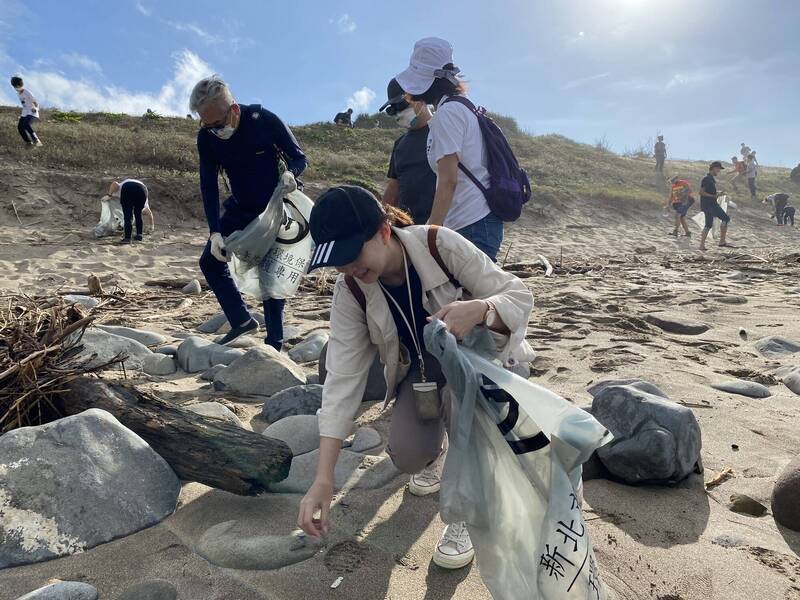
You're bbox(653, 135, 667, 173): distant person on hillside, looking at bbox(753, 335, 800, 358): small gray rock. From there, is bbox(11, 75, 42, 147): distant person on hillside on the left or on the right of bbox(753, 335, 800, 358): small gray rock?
right

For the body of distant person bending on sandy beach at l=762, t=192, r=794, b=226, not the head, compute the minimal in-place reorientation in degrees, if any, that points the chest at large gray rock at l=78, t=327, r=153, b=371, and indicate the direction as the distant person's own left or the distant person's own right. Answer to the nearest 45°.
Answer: approximately 90° to the distant person's own left

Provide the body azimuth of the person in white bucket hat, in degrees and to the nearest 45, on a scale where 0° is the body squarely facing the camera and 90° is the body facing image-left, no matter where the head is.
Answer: approximately 90°

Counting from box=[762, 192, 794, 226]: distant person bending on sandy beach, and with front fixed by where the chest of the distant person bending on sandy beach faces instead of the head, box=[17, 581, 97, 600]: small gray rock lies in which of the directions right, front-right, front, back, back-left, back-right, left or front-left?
left

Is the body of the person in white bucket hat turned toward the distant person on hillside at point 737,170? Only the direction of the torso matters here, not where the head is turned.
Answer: no

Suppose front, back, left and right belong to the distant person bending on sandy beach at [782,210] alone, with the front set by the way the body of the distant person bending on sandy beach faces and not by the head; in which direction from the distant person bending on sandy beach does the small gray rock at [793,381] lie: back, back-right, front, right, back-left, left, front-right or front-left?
left

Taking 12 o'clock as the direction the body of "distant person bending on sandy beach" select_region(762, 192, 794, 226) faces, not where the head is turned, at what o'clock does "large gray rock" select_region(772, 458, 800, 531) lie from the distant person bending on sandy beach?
The large gray rock is roughly at 9 o'clock from the distant person bending on sandy beach.

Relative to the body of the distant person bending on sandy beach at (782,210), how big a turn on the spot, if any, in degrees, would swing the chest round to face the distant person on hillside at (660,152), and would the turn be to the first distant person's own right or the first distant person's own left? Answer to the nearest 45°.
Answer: approximately 45° to the first distant person's own right

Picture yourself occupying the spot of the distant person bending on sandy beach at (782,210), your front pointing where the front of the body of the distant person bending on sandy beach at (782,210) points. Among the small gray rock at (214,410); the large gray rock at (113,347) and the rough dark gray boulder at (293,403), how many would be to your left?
3

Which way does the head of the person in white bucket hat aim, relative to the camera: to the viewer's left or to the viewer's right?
to the viewer's left

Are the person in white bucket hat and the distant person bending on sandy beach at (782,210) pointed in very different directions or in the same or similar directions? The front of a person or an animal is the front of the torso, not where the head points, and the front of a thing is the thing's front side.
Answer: same or similar directions

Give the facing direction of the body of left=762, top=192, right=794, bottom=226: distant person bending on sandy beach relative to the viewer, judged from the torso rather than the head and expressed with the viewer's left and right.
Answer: facing to the left of the viewer

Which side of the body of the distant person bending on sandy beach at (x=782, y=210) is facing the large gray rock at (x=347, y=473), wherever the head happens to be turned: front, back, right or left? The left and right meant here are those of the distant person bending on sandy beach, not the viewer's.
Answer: left

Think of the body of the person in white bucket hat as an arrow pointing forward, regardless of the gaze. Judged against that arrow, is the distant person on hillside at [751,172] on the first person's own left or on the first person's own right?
on the first person's own right

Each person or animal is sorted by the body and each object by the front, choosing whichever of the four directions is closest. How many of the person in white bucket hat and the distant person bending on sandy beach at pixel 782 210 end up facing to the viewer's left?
2

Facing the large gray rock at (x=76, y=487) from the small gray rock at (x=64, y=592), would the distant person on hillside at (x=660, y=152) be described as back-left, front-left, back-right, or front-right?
front-right
